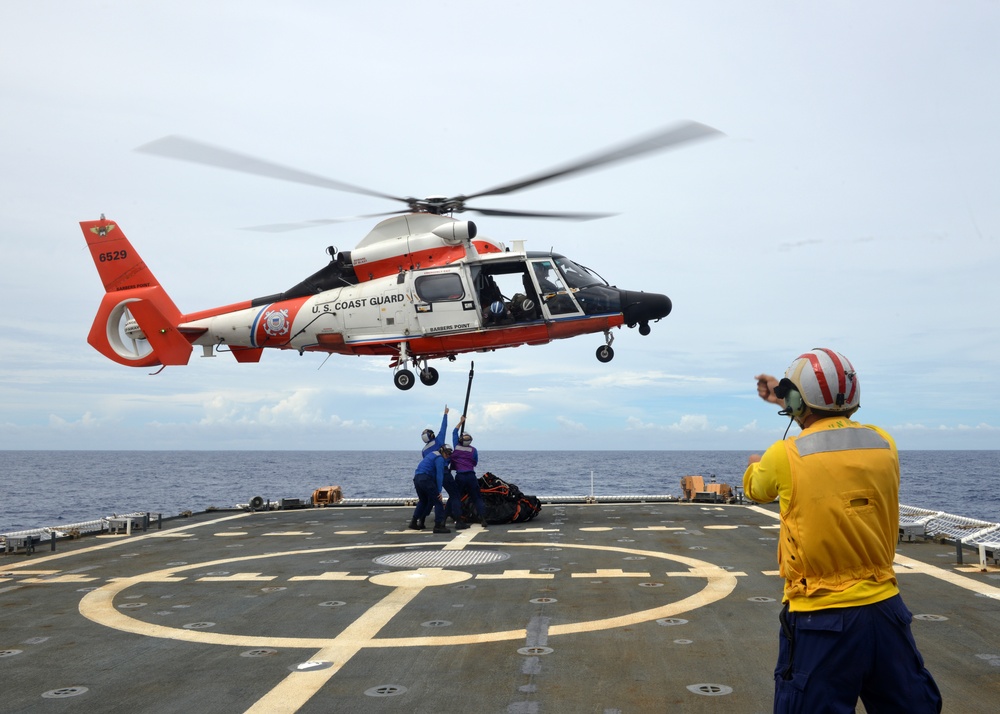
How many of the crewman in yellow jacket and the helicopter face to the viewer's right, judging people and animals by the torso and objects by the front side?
1

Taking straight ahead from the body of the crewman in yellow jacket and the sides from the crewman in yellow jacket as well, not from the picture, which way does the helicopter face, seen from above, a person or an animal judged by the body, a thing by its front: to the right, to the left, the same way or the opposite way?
to the right

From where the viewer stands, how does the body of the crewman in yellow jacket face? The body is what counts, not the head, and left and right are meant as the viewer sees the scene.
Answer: facing away from the viewer and to the left of the viewer

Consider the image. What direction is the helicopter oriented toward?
to the viewer's right

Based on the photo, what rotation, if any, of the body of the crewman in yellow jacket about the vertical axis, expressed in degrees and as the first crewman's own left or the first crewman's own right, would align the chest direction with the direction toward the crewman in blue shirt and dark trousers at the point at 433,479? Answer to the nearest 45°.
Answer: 0° — they already face them
